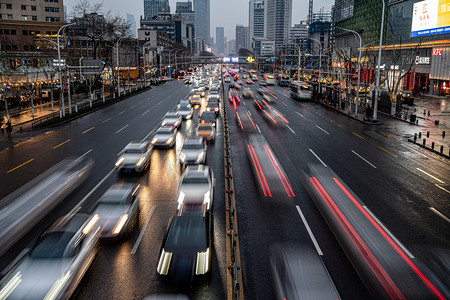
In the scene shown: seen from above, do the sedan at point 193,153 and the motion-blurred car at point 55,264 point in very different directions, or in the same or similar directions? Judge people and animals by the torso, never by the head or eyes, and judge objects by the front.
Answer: same or similar directions

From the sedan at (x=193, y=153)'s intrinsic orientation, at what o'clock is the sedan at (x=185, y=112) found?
the sedan at (x=185, y=112) is roughly at 6 o'clock from the sedan at (x=193, y=153).

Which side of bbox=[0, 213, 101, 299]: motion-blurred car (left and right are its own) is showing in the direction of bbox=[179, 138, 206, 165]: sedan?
back

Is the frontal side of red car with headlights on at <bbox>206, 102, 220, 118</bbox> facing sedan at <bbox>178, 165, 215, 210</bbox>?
yes

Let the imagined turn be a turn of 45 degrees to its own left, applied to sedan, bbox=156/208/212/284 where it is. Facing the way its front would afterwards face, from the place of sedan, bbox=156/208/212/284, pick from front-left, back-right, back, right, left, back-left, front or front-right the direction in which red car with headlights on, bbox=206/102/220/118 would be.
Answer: back-left

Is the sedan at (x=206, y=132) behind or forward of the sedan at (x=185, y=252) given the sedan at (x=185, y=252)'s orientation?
behind

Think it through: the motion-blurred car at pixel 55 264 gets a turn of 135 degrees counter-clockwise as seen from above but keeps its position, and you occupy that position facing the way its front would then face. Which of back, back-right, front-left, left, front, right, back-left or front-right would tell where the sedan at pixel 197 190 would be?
front-left

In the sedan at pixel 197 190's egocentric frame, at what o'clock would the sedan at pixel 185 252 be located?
the sedan at pixel 185 252 is roughly at 12 o'clock from the sedan at pixel 197 190.

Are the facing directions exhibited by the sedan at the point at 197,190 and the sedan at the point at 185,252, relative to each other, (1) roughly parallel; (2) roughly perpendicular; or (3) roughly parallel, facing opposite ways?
roughly parallel

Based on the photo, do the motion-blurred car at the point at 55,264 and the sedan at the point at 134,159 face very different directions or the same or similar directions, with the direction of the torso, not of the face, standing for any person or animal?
same or similar directions

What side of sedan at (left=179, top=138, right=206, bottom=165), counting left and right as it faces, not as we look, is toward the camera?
front

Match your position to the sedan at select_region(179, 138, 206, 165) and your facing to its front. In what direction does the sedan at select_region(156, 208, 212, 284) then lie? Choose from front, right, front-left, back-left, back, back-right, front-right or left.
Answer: front

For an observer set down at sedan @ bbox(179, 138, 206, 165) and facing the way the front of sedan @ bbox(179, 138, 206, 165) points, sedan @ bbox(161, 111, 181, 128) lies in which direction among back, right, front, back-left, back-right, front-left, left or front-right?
back

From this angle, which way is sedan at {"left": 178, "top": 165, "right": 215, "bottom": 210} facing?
toward the camera

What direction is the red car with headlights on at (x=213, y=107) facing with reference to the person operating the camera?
facing the viewer

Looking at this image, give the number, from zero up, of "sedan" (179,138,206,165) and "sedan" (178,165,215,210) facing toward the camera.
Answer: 2

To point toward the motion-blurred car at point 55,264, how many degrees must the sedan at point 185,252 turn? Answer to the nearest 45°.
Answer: approximately 90° to its right
